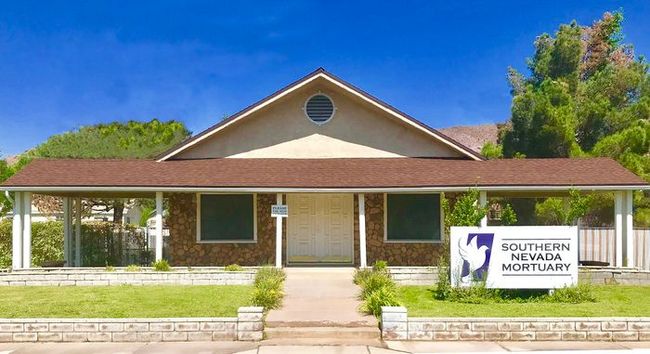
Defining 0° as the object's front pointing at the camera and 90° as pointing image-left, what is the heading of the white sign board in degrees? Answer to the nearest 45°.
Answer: approximately 0°

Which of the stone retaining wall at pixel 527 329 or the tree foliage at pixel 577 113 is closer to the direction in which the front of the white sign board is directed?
the stone retaining wall

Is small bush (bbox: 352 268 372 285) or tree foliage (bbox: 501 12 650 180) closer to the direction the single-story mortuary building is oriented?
the small bush

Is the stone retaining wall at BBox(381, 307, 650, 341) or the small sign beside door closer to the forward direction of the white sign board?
the stone retaining wall

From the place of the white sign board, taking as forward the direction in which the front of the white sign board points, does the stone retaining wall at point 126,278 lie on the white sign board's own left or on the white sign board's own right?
on the white sign board's own right

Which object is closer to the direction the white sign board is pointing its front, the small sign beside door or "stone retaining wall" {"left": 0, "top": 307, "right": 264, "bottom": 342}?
the stone retaining wall

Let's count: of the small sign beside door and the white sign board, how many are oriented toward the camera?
2

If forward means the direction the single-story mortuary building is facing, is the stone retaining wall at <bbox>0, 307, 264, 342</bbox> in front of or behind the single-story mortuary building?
in front

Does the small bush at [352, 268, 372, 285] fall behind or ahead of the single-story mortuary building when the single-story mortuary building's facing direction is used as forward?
ahead
